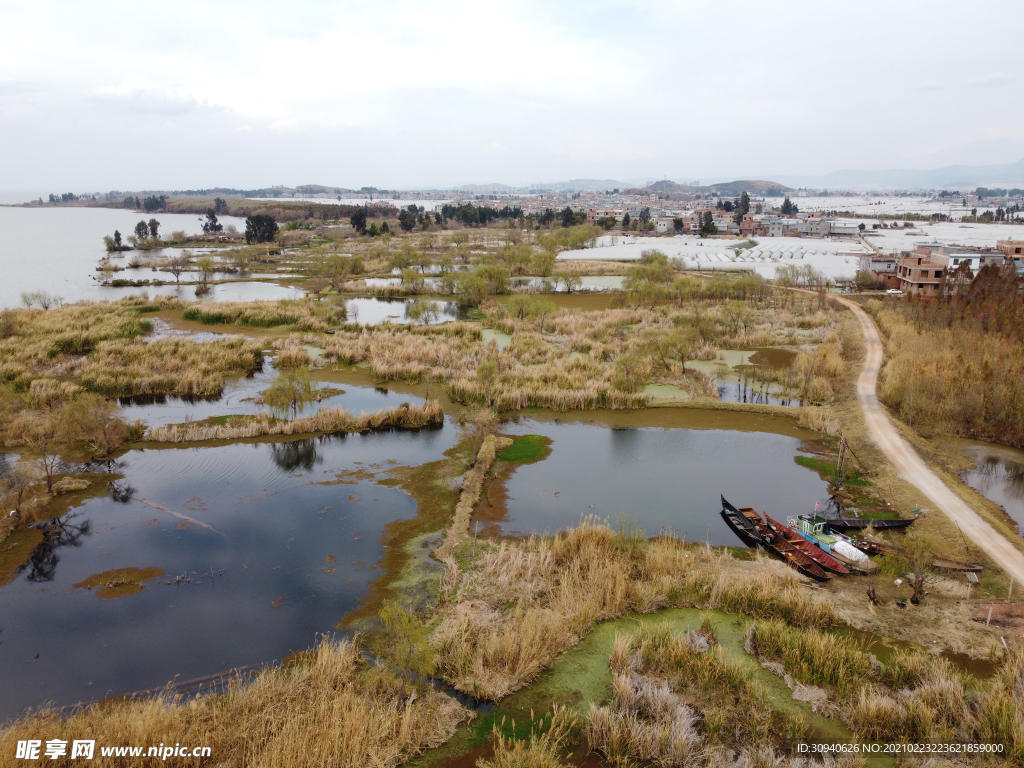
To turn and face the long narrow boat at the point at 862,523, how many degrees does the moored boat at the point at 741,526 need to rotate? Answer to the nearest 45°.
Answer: approximately 135° to its right

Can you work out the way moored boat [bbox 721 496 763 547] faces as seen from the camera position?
facing away from the viewer and to the left of the viewer

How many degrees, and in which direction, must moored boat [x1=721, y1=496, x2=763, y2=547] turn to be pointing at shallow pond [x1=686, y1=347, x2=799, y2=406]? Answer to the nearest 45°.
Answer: approximately 45° to its right

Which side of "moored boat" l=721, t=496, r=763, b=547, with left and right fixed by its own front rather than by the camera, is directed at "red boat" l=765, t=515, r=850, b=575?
back

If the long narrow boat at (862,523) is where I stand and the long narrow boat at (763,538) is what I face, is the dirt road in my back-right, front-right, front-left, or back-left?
back-right

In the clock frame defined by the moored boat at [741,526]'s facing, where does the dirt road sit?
The dirt road is roughly at 3 o'clock from the moored boat.
